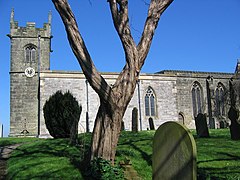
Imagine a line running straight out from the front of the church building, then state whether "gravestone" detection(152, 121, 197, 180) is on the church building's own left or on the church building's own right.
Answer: on the church building's own left
